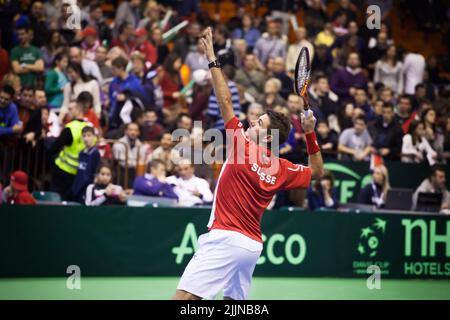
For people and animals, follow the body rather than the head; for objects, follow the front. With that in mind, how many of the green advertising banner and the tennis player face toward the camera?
1

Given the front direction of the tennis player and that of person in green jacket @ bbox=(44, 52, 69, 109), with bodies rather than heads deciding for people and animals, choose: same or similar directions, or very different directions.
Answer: very different directions

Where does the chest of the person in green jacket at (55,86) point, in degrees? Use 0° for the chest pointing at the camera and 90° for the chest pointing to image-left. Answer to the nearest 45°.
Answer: approximately 315°

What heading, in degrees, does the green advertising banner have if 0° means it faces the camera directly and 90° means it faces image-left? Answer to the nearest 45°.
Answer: approximately 0°

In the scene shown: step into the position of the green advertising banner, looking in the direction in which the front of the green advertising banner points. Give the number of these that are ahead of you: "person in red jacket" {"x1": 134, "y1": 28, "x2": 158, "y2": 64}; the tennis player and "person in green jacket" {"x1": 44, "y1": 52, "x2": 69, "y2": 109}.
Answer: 1

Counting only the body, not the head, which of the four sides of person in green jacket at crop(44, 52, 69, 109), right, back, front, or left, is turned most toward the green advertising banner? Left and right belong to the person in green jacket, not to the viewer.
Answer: front

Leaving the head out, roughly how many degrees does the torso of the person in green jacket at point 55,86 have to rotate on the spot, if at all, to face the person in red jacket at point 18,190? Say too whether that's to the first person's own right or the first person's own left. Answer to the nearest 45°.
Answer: approximately 45° to the first person's own right

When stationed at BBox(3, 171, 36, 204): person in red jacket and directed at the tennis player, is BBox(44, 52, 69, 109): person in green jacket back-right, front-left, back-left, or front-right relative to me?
back-left

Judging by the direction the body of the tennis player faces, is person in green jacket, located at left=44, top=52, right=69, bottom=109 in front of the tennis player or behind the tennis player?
in front

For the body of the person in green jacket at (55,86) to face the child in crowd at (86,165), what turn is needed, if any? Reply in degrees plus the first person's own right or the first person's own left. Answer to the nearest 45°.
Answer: approximately 45° to the first person's own right

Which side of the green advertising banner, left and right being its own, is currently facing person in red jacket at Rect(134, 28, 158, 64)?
back
